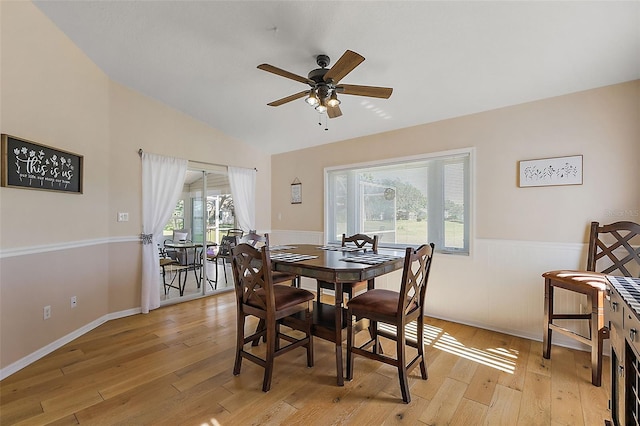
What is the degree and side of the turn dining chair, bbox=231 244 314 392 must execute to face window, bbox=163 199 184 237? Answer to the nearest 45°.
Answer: approximately 90° to its left

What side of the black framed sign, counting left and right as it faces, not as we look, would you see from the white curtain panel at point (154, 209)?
left

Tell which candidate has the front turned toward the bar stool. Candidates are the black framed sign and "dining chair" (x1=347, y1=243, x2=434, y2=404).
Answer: the black framed sign

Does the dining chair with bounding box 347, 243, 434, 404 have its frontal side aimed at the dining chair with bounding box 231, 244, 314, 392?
no

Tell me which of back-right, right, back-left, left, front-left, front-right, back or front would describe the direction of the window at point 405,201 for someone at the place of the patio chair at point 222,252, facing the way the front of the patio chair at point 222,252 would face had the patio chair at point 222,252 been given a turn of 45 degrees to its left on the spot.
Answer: front-left

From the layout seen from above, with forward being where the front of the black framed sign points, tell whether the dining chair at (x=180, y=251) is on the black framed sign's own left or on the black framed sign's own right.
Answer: on the black framed sign's own left

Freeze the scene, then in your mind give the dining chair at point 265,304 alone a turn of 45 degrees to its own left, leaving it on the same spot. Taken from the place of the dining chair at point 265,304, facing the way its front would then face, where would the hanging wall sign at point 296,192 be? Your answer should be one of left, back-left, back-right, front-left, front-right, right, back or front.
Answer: front

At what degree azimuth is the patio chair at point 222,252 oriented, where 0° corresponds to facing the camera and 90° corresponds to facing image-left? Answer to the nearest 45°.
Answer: approximately 45°

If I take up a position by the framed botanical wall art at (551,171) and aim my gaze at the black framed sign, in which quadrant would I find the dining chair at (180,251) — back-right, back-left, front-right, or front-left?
front-right

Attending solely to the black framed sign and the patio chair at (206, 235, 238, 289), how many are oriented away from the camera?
0

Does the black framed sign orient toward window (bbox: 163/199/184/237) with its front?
no

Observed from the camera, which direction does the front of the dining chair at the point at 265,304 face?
facing away from the viewer and to the right of the viewer

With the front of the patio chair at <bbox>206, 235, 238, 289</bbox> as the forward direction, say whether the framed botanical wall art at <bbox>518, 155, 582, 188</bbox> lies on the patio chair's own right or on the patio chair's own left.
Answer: on the patio chair's own left

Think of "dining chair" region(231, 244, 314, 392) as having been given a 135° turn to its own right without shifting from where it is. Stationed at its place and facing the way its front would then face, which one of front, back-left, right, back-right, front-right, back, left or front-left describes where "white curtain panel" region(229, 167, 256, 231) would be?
back

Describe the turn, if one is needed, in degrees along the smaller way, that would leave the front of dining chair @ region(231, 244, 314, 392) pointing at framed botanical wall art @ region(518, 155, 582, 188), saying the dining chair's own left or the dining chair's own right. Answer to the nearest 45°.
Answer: approximately 45° to the dining chair's own right
